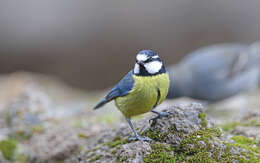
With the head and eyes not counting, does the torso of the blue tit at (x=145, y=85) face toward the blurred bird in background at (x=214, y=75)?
no

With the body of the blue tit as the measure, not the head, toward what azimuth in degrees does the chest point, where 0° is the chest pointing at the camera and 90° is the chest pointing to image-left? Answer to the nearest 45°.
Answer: approximately 315°
